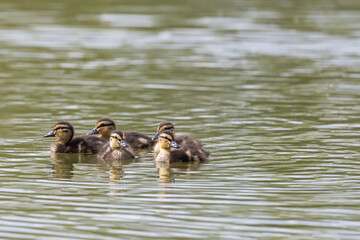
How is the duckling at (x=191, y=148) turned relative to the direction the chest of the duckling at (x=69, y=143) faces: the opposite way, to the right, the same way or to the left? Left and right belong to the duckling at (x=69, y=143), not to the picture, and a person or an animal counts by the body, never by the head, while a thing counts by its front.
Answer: the same way

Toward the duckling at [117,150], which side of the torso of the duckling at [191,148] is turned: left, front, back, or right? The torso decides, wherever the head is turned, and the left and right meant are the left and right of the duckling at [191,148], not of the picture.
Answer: front

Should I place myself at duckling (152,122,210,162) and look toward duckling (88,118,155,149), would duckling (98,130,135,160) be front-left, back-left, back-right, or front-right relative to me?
front-left

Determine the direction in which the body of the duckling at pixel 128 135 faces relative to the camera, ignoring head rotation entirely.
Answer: to the viewer's left

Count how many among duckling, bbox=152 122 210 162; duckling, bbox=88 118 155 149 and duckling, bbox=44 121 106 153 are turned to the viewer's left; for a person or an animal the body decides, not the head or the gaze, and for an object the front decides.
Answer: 3

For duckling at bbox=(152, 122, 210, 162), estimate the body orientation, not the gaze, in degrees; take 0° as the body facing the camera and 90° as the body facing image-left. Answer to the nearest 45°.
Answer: approximately 90°

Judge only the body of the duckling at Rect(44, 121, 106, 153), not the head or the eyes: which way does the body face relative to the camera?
to the viewer's left

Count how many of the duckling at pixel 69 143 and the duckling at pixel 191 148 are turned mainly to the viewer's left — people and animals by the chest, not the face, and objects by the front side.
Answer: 2

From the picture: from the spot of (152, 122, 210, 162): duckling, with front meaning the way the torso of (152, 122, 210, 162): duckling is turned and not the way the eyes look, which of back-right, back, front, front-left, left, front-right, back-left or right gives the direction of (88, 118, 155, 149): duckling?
front-right

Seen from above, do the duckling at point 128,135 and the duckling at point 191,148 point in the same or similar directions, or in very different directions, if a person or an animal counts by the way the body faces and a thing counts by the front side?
same or similar directions

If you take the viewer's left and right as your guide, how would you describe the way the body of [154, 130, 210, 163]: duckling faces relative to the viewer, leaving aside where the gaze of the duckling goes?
facing the viewer and to the left of the viewer

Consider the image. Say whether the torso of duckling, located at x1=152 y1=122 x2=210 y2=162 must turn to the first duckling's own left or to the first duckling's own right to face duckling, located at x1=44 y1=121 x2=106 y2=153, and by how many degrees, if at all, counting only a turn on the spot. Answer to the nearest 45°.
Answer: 0° — it already faces it

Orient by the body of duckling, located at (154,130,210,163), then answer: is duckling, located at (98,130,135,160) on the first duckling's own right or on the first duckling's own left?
on the first duckling's own right

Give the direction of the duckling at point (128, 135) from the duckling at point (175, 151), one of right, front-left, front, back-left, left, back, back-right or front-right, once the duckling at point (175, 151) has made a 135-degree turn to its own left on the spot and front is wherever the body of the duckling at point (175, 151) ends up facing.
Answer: back-left
